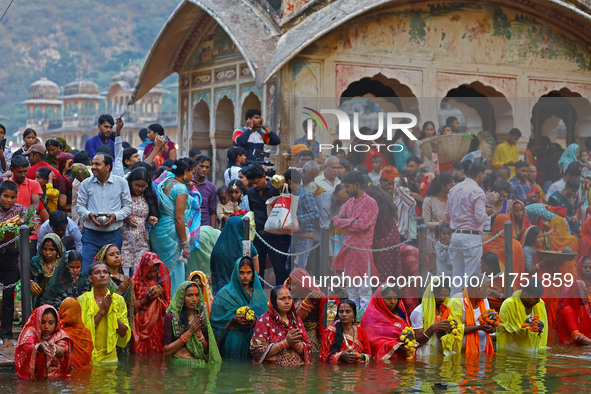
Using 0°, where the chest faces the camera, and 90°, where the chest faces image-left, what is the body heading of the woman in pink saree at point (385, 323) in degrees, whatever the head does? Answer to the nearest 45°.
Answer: approximately 315°

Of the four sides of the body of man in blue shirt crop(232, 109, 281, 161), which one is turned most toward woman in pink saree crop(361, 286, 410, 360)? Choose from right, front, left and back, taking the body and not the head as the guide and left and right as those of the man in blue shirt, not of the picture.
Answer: front

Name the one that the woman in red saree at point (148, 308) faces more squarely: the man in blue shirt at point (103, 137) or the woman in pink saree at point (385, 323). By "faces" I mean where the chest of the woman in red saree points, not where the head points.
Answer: the woman in pink saree

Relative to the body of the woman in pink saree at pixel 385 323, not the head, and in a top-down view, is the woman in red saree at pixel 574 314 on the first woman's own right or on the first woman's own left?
on the first woman's own left

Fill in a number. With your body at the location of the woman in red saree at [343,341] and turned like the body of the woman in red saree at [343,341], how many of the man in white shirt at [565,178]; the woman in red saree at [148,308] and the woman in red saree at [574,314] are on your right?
1

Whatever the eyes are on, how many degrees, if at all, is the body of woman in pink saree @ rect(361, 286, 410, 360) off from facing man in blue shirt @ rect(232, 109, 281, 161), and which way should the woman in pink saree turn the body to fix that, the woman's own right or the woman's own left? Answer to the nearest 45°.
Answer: approximately 180°

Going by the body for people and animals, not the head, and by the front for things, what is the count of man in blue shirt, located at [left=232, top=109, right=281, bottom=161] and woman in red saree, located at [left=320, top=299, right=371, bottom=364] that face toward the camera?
2

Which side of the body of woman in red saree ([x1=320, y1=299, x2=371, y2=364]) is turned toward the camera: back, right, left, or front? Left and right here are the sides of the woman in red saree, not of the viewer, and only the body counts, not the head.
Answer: front

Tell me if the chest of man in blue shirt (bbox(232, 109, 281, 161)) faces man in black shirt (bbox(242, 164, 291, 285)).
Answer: yes
